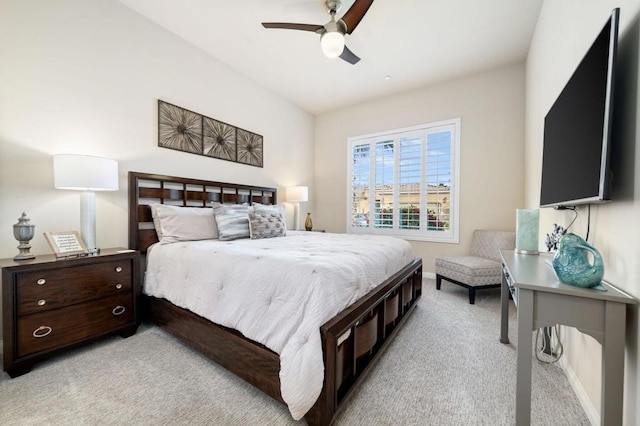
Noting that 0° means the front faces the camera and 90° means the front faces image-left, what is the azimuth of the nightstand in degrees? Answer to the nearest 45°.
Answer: approximately 315°

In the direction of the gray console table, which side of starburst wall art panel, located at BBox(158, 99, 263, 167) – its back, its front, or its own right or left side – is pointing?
front

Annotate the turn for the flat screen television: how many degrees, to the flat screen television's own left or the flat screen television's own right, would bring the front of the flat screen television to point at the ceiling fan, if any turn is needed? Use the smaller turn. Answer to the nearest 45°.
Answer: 0° — it already faces it

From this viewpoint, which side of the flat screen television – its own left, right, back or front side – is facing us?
left

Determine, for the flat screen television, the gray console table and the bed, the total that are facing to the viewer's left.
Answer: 2

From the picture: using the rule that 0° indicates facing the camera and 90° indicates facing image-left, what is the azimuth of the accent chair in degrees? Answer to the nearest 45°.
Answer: approximately 45°

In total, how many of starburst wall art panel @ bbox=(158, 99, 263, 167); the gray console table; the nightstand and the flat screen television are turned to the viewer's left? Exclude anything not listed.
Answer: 2

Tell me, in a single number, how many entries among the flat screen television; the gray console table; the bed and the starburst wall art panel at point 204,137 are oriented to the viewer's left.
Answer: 2

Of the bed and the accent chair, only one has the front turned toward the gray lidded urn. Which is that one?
the accent chair

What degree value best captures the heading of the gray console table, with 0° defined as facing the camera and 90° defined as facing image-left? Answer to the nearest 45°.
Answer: approximately 90°

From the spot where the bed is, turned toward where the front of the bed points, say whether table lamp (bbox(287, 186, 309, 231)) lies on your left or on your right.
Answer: on your left

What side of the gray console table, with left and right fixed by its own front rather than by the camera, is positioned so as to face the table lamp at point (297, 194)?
front
